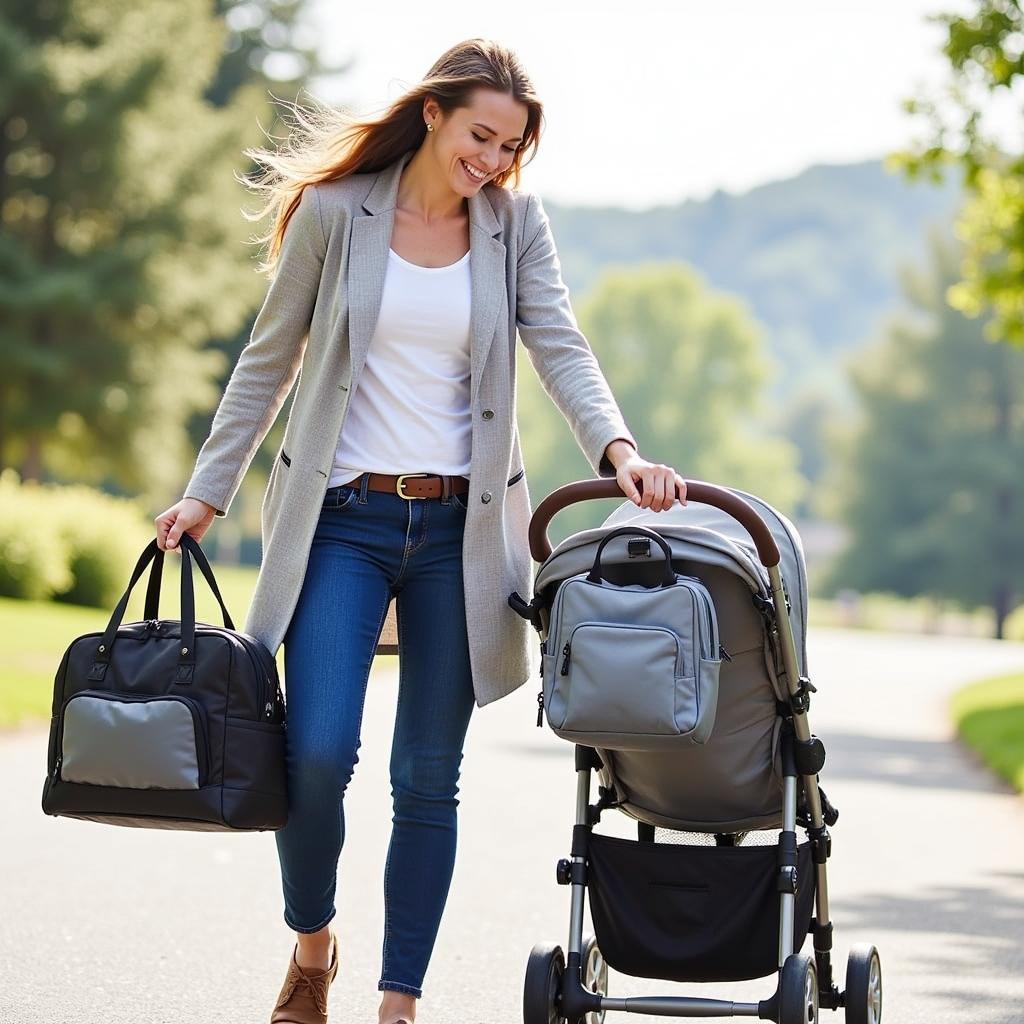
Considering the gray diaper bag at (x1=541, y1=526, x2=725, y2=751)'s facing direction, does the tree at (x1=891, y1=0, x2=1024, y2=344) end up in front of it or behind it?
behind

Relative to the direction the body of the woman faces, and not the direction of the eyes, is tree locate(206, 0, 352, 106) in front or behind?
behind

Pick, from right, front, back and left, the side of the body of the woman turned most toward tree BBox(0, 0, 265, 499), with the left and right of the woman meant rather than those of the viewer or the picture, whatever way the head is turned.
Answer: back

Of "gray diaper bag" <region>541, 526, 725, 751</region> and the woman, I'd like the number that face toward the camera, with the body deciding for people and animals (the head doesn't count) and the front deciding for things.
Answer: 2

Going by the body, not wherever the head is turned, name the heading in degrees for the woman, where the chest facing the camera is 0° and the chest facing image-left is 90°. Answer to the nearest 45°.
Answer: approximately 0°

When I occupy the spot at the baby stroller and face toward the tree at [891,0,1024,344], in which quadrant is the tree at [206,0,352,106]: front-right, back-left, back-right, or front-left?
front-left

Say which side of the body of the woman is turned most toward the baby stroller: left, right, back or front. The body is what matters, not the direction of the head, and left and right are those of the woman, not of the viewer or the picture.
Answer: left

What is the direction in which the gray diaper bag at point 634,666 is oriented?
toward the camera

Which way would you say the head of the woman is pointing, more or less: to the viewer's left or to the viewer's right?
to the viewer's right

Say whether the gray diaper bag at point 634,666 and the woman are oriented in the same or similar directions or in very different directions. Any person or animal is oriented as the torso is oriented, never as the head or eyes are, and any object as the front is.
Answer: same or similar directions

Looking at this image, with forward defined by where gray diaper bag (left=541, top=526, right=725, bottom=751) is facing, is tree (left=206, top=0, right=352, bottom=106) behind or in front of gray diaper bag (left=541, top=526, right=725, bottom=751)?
behind
